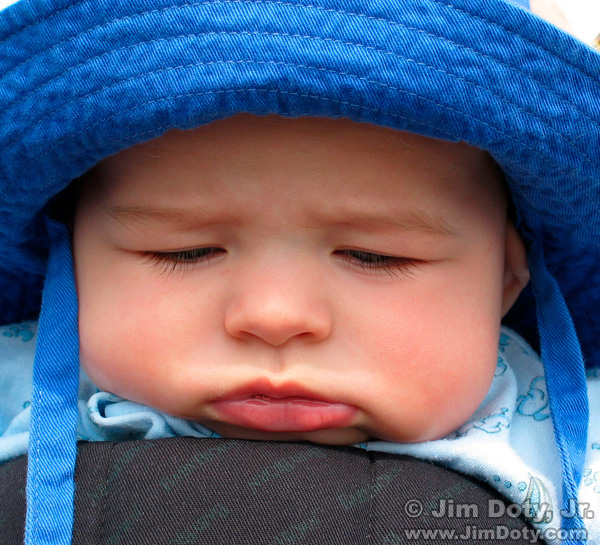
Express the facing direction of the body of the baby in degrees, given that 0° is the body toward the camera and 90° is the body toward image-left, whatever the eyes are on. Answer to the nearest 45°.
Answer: approximately 0°
